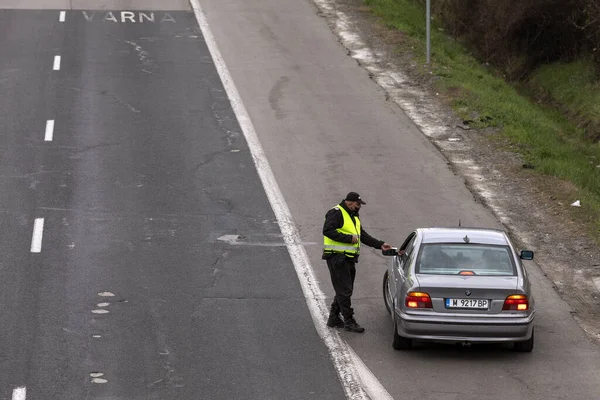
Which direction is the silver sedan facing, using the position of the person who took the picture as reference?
facing away from the viewer

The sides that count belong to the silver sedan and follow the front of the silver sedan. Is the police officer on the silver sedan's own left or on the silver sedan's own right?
on the silver sedan's own left
